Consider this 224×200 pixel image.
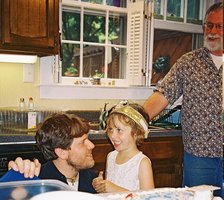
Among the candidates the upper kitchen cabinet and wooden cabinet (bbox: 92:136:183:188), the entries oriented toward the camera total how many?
2

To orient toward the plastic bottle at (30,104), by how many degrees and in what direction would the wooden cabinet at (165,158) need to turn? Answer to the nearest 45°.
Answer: approximately 90° to its right

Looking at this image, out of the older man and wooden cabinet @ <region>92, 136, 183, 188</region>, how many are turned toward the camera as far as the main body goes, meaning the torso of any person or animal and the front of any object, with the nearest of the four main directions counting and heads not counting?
2

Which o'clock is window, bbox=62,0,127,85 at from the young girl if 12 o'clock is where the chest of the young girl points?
The window is roughly at 4 o'clock from the young girl.

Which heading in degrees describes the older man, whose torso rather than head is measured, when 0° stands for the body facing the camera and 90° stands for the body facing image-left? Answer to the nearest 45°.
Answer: approximately 0°

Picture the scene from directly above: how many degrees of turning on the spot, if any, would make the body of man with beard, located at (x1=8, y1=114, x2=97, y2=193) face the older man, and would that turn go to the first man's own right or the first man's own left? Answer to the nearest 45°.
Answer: approximately 90° to the first man's own left

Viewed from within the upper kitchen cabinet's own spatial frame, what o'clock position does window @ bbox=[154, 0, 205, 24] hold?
The window is roughly at 8 o'clock from the upper kitchen cabinet.

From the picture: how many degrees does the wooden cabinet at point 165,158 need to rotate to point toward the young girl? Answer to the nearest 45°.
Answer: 0° — it already faces them

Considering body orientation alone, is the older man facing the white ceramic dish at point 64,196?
yes

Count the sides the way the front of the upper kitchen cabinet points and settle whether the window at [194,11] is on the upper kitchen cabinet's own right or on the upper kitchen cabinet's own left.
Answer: on the upper kitchen cabinet's own left
